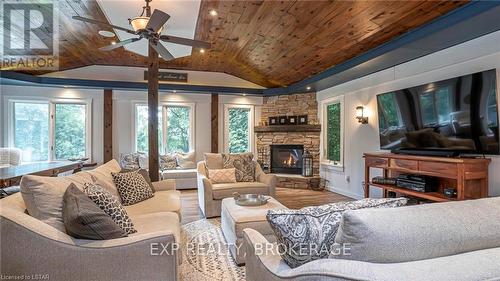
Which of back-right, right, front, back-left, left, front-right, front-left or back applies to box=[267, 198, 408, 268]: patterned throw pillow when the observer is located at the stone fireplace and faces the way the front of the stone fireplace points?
front

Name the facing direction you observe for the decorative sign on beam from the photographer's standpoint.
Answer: facing the viewer

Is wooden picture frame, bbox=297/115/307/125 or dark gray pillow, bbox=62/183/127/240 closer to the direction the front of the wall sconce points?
the dark gray pillow

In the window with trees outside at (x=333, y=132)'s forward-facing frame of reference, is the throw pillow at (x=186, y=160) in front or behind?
in front

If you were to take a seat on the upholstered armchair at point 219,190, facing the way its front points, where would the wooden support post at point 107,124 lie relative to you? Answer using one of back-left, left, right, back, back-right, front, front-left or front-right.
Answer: back

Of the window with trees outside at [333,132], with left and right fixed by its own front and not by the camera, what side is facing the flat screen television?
left

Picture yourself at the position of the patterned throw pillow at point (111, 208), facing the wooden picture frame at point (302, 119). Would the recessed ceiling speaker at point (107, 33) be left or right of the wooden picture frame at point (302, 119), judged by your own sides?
left

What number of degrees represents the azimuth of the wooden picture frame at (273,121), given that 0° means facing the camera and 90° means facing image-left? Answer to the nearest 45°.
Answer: approximately 0°

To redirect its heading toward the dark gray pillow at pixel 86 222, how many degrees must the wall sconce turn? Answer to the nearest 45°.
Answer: approximately 45° to its left

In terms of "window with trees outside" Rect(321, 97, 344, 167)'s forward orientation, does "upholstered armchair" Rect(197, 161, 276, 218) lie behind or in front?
in front

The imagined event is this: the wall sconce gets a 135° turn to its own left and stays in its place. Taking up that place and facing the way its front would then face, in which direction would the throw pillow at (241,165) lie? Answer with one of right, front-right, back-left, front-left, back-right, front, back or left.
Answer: back-right

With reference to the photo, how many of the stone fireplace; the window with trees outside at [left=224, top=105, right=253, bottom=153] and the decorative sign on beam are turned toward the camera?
3

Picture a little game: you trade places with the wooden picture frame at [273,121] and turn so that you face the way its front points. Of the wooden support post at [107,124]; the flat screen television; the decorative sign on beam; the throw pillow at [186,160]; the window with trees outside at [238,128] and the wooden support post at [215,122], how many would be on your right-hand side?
5

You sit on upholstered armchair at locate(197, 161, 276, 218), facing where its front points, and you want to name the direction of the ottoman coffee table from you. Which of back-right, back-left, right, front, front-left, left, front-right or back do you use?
front-right
